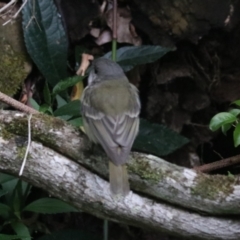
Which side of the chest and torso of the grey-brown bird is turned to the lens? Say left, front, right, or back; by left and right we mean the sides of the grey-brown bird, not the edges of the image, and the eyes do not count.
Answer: back

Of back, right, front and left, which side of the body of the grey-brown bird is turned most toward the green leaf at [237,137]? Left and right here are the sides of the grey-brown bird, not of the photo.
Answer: right

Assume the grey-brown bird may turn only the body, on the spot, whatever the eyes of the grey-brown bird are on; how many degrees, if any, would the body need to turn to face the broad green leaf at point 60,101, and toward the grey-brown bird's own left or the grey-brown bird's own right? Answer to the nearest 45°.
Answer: approximately 45° to the grey-brown bird's own left

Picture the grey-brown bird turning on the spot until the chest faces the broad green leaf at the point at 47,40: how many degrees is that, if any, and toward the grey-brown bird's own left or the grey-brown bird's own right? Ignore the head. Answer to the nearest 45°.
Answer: approximately 45° to the grey-brown bird's own left
